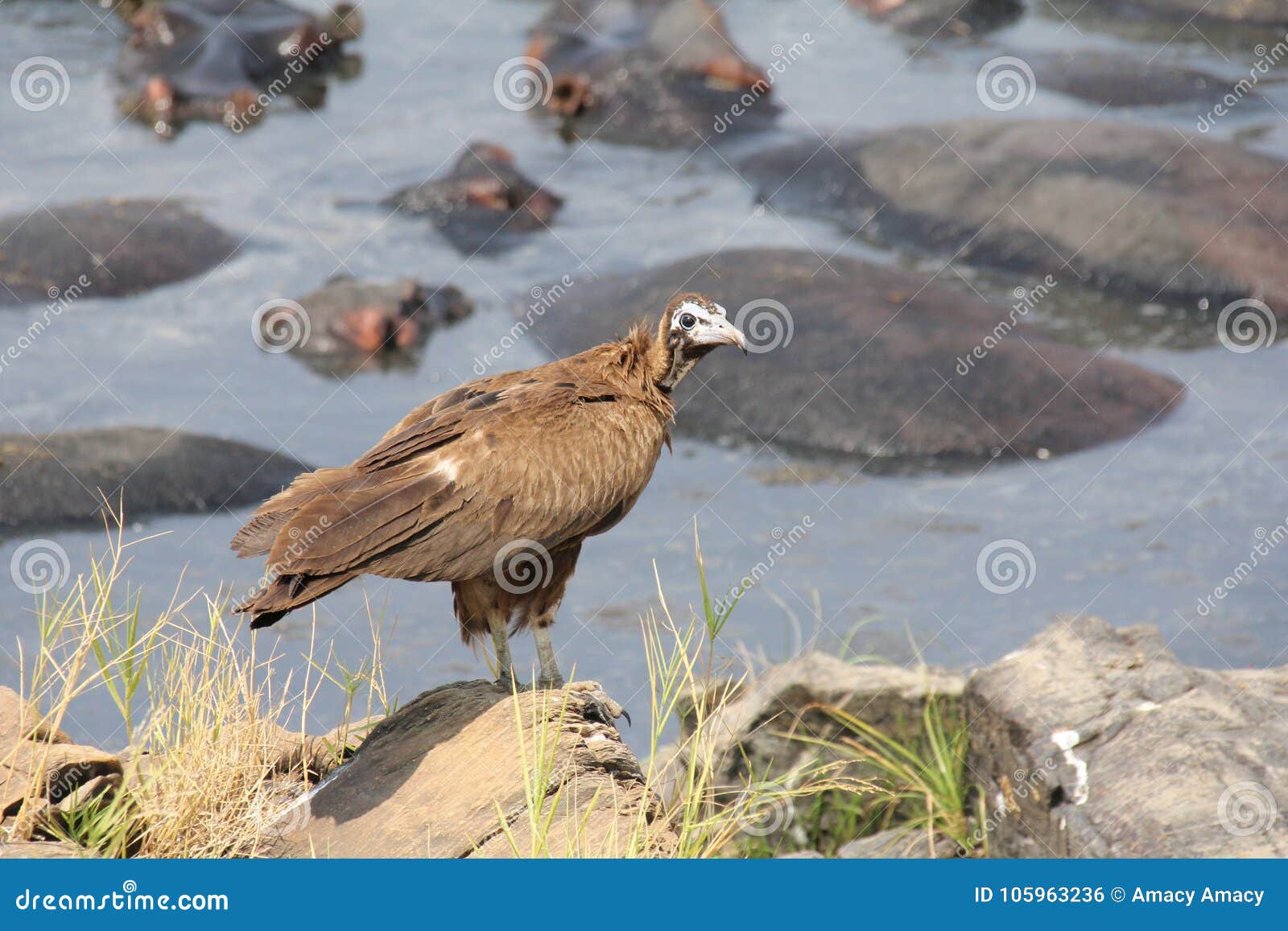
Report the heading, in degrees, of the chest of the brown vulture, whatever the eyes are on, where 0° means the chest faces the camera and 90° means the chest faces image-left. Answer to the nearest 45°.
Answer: approximately 270°

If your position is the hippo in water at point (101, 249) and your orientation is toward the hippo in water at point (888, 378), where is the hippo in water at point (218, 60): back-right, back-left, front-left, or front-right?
back-left

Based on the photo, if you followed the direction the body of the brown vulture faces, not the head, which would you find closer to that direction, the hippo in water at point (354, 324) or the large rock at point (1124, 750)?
the large rock

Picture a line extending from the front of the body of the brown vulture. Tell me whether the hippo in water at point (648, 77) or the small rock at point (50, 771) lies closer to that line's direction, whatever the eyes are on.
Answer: the hippo in water

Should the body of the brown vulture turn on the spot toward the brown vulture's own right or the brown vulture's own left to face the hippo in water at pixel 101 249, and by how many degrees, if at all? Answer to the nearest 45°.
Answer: approximately 90° to the brown vulture's own left

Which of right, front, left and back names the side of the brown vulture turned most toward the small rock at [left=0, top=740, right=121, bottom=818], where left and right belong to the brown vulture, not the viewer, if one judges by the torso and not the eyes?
back

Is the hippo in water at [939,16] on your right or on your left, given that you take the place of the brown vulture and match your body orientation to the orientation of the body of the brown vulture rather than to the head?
on your left

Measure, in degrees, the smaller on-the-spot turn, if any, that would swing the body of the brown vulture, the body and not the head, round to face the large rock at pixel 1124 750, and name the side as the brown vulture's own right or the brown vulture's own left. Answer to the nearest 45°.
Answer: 0° — it already faces it

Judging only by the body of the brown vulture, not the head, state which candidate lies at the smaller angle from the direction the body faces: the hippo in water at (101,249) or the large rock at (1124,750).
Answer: the large rock

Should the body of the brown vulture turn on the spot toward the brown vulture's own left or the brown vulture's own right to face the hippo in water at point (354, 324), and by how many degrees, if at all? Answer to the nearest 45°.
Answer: approximately 90° to the brown vulture's own left
